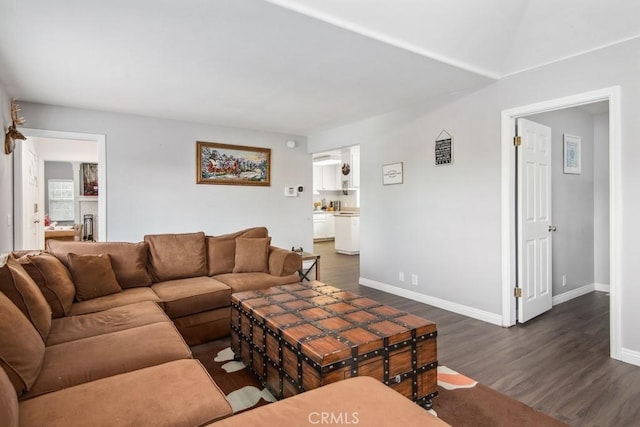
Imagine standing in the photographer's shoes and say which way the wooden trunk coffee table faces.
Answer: facing the viewer and to the right of the viewer

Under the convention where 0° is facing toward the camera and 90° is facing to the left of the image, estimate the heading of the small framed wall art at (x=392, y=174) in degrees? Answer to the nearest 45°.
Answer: approximately 45°

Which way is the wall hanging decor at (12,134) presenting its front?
to the viewer's right

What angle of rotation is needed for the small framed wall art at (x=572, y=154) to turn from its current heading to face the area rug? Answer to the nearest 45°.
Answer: approximately 45° to its right

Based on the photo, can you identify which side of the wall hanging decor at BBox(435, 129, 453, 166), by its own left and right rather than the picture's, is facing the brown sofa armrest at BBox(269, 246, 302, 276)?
front

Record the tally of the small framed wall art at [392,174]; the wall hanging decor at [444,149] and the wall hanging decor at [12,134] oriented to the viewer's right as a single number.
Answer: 1

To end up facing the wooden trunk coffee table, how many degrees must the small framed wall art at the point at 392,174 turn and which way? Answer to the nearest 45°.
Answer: approximately 45° to its left

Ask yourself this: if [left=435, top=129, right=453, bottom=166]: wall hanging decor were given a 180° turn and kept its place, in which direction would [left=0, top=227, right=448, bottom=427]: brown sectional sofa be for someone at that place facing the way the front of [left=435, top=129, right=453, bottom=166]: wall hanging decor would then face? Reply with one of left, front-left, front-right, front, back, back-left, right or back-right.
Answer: back

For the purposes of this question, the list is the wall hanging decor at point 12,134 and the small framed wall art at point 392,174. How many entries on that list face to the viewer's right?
1

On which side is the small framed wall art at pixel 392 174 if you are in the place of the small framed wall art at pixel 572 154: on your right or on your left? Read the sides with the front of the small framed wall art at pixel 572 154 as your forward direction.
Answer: on your right

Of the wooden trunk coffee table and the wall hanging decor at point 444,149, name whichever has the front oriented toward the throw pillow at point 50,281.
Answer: the wall hanging decor

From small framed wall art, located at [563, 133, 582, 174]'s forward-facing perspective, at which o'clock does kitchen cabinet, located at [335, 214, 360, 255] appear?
The kitchen cabinet is roughly at 5 o'clock from the small framed wall art.

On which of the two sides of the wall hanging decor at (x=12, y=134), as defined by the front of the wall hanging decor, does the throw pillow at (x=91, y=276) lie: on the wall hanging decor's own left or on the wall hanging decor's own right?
on the wall hanging decor's own right

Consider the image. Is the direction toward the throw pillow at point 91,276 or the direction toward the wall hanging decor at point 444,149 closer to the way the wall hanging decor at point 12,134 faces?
the wall hanging decor

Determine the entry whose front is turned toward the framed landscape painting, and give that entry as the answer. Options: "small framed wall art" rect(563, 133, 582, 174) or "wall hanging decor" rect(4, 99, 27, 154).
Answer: the wall hanging decor

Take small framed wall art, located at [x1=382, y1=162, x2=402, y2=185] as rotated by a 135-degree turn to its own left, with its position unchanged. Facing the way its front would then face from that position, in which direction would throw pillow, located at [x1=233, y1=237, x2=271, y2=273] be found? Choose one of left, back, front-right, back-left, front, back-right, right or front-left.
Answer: back-right

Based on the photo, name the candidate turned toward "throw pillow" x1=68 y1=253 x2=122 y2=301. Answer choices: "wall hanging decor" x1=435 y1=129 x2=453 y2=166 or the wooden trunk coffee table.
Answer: the wall hanging decor

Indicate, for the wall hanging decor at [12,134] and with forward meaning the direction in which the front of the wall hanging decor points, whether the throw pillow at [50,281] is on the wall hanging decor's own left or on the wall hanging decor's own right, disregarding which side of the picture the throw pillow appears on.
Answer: on the wall hanging decor's own right

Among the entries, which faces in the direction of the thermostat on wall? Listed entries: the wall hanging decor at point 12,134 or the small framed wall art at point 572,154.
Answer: the wall hanging decor
